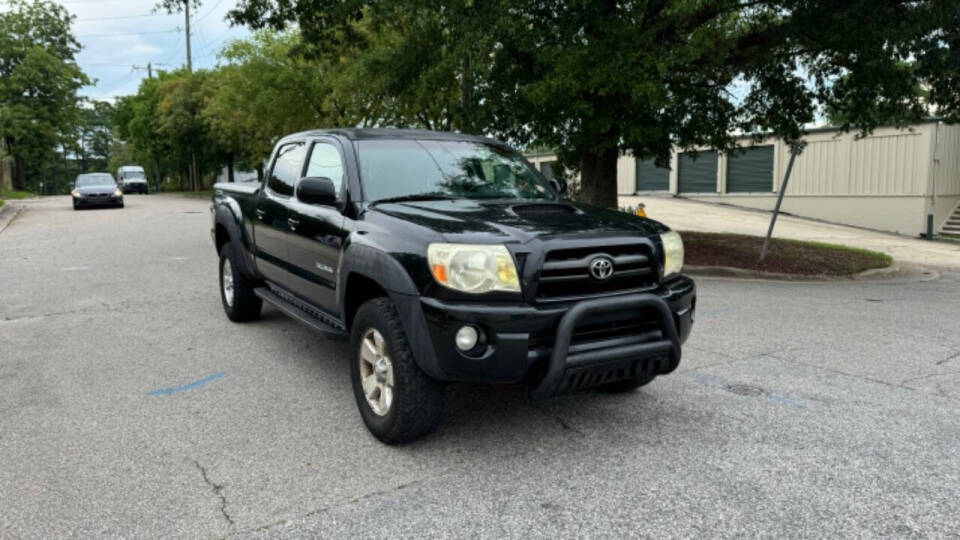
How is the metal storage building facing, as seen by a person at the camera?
facing the viewer and to the left of the viewer

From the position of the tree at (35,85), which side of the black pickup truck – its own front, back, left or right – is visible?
back

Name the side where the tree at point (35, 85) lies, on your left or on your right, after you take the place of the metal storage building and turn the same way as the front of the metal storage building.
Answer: on your right

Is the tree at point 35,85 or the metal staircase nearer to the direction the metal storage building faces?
the tree

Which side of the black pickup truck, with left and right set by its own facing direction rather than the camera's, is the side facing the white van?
back

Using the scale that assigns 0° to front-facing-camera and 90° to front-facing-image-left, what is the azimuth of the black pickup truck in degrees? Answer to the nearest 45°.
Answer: approximately 315°

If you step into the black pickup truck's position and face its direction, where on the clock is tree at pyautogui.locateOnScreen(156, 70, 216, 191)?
The tree is roughly at 7 o'clock from the black pickup truck.

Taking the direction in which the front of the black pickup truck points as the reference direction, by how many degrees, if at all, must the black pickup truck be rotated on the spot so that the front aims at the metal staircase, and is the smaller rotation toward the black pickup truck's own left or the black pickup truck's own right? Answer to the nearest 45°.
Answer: approximately 90° to the black pickup truck's own left

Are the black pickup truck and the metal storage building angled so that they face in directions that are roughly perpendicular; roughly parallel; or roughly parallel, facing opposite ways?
roughly perpendicular

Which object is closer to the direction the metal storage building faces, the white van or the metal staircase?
the white van

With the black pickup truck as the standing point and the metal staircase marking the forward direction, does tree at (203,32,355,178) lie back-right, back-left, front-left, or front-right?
front-left

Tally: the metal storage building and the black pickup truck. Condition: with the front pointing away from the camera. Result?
0

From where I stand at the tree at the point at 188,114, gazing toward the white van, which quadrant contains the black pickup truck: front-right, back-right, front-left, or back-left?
back-left

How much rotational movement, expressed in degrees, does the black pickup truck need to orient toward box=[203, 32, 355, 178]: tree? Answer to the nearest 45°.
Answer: approximately 135° to its left

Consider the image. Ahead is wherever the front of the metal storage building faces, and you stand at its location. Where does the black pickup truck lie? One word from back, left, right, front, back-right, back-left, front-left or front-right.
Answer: front-left

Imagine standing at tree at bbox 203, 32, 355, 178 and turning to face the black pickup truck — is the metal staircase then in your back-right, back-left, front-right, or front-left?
front-left

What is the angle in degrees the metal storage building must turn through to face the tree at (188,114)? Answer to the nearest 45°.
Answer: approximately 45° to its right
